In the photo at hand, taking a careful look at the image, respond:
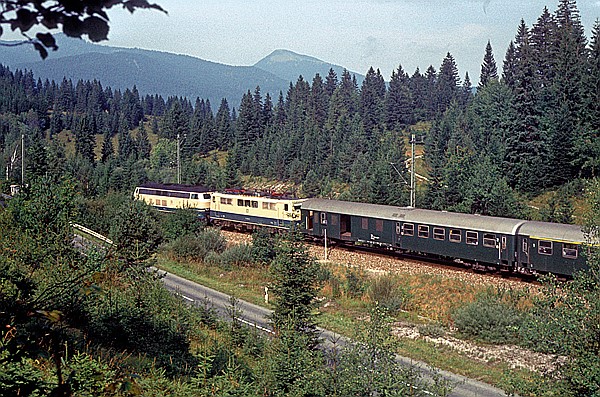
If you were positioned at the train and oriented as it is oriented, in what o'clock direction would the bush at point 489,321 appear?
The bush is roughly at 7 o'clock from the train.

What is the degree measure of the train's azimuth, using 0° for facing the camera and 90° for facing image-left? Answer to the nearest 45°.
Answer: approximately 135°

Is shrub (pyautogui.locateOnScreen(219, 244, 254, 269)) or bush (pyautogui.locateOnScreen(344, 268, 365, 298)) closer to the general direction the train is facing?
the shrub

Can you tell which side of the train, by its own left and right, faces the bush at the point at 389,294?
left

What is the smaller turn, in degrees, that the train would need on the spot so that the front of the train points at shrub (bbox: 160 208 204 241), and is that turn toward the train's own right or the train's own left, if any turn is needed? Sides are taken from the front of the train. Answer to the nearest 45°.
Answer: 0° — it already faces it

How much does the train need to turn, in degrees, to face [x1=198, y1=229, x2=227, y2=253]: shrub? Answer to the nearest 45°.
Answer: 0° — it already faces it

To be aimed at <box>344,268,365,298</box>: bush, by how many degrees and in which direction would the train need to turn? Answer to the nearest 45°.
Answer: approximately 90° to its left
